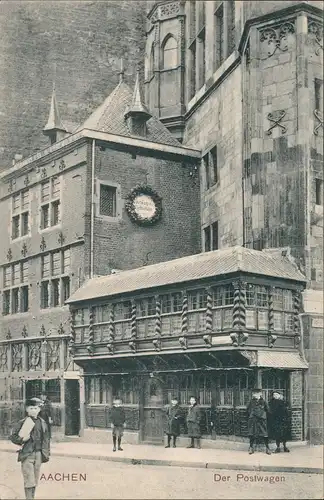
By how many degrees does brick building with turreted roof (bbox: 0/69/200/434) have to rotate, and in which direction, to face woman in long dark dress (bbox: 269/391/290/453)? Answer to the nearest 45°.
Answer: approximately 90° to its left

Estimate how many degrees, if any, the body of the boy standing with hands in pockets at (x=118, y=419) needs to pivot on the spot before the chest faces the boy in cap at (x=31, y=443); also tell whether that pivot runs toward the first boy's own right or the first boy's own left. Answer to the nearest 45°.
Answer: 0° — they already face them

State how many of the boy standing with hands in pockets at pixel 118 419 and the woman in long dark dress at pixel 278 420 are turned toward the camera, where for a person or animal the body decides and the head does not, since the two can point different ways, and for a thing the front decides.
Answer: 2

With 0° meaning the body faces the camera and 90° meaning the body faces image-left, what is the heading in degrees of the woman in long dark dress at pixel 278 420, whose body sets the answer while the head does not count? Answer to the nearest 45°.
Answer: approximately 0°

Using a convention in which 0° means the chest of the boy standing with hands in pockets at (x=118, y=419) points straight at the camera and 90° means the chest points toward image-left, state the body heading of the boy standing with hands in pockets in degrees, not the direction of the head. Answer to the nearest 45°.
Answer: approximately 0°

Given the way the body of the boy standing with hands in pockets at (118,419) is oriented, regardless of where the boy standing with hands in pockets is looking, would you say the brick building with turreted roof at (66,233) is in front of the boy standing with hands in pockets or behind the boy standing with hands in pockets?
behind

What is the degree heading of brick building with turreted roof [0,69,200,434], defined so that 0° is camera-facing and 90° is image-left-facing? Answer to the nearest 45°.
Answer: approximately 45°
